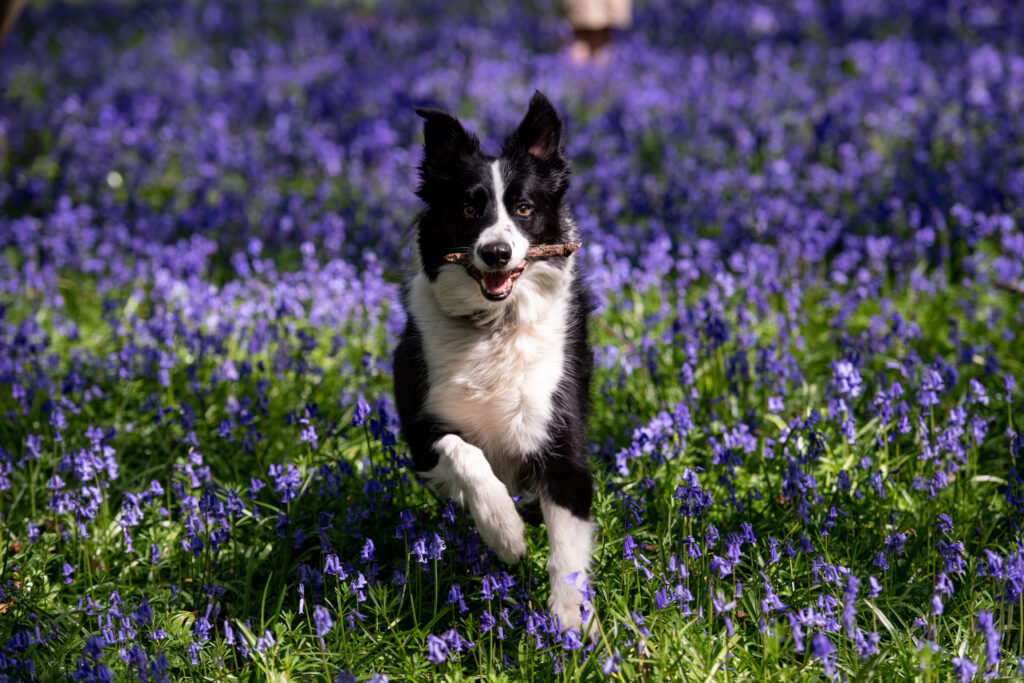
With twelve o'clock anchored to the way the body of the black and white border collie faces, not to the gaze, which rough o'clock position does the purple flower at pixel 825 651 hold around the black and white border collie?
The purple flower is roughly at 11 o'clock from the black and white border collie.

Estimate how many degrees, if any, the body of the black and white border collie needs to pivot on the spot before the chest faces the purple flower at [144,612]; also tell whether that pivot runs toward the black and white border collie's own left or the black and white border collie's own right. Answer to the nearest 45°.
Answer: approximately 45° to the black and white border collie's own right

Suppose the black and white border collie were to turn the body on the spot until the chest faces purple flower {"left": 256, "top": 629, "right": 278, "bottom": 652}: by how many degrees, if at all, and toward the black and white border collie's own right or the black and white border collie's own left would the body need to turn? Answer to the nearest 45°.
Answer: approximately 45° to the black and white border collie's own right

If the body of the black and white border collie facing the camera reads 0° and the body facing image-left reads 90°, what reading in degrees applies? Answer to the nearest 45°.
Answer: approximately 0°
